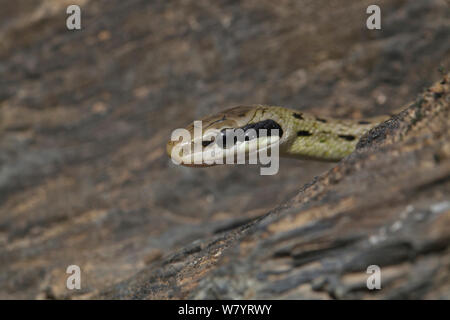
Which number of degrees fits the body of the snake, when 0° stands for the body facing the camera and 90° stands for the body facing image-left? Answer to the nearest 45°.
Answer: approximately 90°
